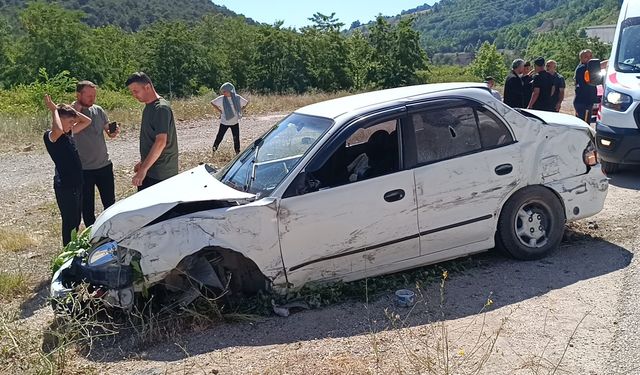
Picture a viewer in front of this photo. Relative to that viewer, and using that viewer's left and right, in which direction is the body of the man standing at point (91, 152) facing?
facing the viewer and to the right of the viewer

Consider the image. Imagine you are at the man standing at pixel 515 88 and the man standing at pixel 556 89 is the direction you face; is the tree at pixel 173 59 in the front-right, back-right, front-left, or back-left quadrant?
back-left

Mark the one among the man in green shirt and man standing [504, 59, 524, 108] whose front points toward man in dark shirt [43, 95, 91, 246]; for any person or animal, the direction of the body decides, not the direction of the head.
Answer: the man in green shirt

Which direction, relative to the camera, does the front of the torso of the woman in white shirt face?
toward the camera

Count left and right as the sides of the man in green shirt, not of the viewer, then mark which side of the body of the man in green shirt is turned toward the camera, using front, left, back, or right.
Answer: left

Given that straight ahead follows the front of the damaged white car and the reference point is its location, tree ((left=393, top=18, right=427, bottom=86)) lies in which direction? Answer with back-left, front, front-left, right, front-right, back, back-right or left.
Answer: back-right

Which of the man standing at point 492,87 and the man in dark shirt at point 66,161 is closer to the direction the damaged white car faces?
the man in dark shirt

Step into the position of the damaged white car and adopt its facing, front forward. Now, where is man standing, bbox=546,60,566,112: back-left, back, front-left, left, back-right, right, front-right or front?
back
